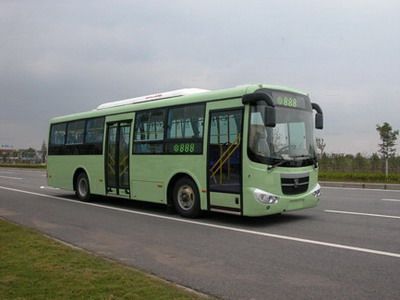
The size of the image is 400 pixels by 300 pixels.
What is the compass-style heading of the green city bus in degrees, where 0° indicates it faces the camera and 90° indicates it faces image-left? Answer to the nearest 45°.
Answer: approximately 315°

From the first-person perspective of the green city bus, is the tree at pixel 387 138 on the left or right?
on its left
